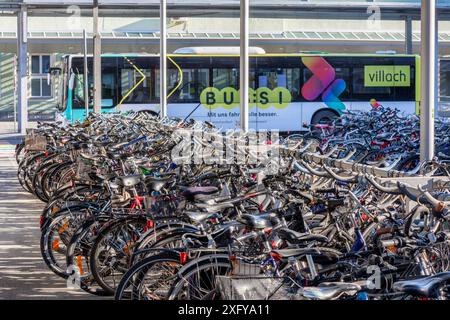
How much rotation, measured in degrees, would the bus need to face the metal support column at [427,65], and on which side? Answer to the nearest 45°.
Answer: approximately 90° to its left

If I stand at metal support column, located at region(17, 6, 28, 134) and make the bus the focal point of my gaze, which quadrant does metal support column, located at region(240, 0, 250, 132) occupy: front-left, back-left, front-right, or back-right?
front-right

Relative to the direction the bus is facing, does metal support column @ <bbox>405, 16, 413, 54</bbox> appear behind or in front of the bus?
behind

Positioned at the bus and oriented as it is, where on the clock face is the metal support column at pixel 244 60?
The metal support column is roughly at 9 o'clock from the bus.

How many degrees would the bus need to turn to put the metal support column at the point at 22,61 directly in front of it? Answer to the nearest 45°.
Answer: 0° — it already faces it

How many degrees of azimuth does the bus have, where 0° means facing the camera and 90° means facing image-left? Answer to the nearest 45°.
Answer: approximately 90°
